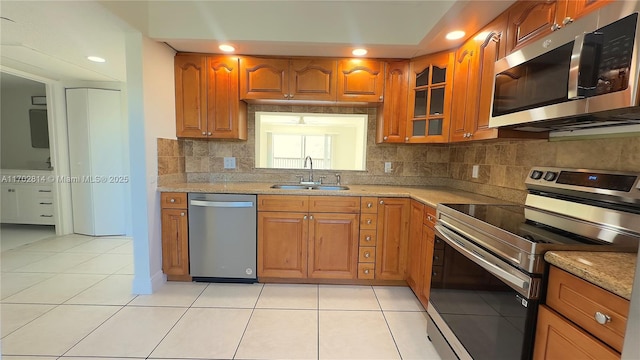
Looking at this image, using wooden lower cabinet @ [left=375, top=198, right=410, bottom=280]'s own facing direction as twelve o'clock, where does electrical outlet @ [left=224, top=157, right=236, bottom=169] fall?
The electrical outlet is roughly at 3 o'clock from the wooden lower cabinet.

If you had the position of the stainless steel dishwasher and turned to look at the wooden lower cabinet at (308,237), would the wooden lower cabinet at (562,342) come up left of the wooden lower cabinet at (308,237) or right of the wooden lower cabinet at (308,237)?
right

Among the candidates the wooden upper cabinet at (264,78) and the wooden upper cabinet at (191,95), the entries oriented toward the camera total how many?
2

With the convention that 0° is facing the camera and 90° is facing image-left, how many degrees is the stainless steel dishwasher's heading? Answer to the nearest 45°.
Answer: approximately 0°

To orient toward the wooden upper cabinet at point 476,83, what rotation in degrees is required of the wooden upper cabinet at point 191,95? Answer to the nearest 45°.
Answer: approximately 45° to its left

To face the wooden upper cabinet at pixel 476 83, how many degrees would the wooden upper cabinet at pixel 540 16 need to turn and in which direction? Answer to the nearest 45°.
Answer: approximately 90° to its right

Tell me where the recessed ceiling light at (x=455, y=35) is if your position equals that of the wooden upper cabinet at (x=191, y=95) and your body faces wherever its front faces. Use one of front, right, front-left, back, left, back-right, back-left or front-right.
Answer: front-left

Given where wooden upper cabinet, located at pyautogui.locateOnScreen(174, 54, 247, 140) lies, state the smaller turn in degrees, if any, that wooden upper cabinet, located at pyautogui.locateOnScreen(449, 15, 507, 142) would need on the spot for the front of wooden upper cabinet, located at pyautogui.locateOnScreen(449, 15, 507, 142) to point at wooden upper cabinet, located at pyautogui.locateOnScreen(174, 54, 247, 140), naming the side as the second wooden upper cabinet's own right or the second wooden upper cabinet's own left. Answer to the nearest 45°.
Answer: approximately 45° to the second wooden upper cabinet's own right
